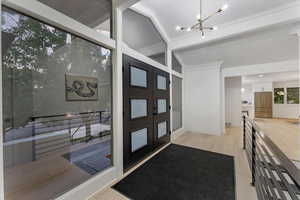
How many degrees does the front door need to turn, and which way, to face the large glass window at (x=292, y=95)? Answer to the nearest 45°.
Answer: approximately 90° to its left

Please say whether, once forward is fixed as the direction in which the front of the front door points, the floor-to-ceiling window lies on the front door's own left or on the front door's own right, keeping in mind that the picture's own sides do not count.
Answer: on the front door's own right

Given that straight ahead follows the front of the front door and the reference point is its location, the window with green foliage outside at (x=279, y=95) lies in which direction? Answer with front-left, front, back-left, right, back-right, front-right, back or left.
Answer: left

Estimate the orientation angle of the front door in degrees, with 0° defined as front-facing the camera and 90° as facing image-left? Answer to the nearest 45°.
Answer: approximately 315°

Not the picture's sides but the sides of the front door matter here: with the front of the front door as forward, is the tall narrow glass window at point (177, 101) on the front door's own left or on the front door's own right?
on the front door's own left

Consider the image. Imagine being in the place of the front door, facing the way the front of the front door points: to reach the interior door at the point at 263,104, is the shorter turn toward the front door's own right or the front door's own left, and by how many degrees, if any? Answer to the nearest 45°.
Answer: approximately 90° to the front door's own left
